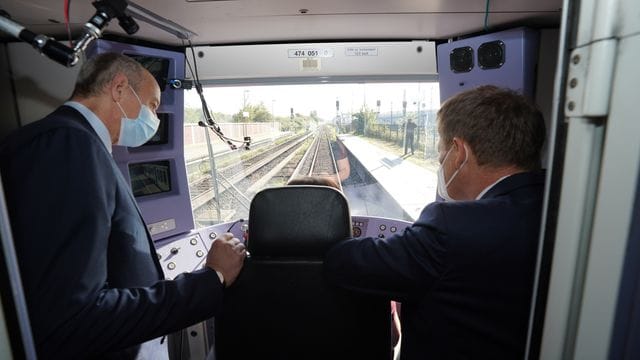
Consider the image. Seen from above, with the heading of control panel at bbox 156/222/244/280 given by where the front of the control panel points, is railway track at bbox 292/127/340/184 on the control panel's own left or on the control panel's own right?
on the control panel's own left

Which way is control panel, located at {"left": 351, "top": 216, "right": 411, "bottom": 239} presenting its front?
toward the camera

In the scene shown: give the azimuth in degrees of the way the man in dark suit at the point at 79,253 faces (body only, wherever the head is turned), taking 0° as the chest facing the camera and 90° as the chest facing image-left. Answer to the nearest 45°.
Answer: approximately 270°

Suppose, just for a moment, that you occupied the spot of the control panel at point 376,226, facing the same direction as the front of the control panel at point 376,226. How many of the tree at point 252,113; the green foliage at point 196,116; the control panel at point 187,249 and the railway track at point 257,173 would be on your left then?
0

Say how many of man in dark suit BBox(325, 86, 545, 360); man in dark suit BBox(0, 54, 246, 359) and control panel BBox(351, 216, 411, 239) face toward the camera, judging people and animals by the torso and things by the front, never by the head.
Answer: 1

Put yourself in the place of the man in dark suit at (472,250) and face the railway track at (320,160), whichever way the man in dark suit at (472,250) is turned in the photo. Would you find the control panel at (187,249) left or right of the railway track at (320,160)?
left

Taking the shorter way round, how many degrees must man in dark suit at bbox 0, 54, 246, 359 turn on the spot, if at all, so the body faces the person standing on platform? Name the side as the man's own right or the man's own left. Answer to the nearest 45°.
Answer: approximately 45° to the man's own left

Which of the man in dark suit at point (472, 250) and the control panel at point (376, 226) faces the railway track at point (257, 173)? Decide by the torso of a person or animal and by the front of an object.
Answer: the man in dark suit

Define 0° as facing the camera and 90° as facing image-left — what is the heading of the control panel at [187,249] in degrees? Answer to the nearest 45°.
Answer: approximately 315°

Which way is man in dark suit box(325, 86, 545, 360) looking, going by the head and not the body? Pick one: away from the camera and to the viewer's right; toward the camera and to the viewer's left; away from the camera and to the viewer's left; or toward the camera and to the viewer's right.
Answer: away from the camera and to the viewer's left

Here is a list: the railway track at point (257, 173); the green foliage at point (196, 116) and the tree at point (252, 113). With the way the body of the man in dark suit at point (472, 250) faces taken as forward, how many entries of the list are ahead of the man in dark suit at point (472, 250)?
3

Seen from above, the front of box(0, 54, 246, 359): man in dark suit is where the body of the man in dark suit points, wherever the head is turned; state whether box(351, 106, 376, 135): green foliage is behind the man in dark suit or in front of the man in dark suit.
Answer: in front

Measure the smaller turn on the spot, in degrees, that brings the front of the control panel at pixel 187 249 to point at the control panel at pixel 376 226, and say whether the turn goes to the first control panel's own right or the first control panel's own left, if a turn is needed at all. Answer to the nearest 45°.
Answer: approximately 45° to the first control panel's own left

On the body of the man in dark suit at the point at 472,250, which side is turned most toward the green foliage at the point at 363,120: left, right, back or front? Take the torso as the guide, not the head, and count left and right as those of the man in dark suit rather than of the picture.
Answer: front

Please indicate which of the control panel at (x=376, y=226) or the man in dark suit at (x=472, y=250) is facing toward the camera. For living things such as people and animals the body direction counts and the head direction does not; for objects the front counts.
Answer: the control panel

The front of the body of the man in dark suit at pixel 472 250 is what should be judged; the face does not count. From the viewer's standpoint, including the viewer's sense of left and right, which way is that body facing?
facing away from the viewer and to the left of the viewer

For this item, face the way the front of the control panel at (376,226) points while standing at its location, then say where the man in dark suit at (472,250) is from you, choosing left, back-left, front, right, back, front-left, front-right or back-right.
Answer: front
